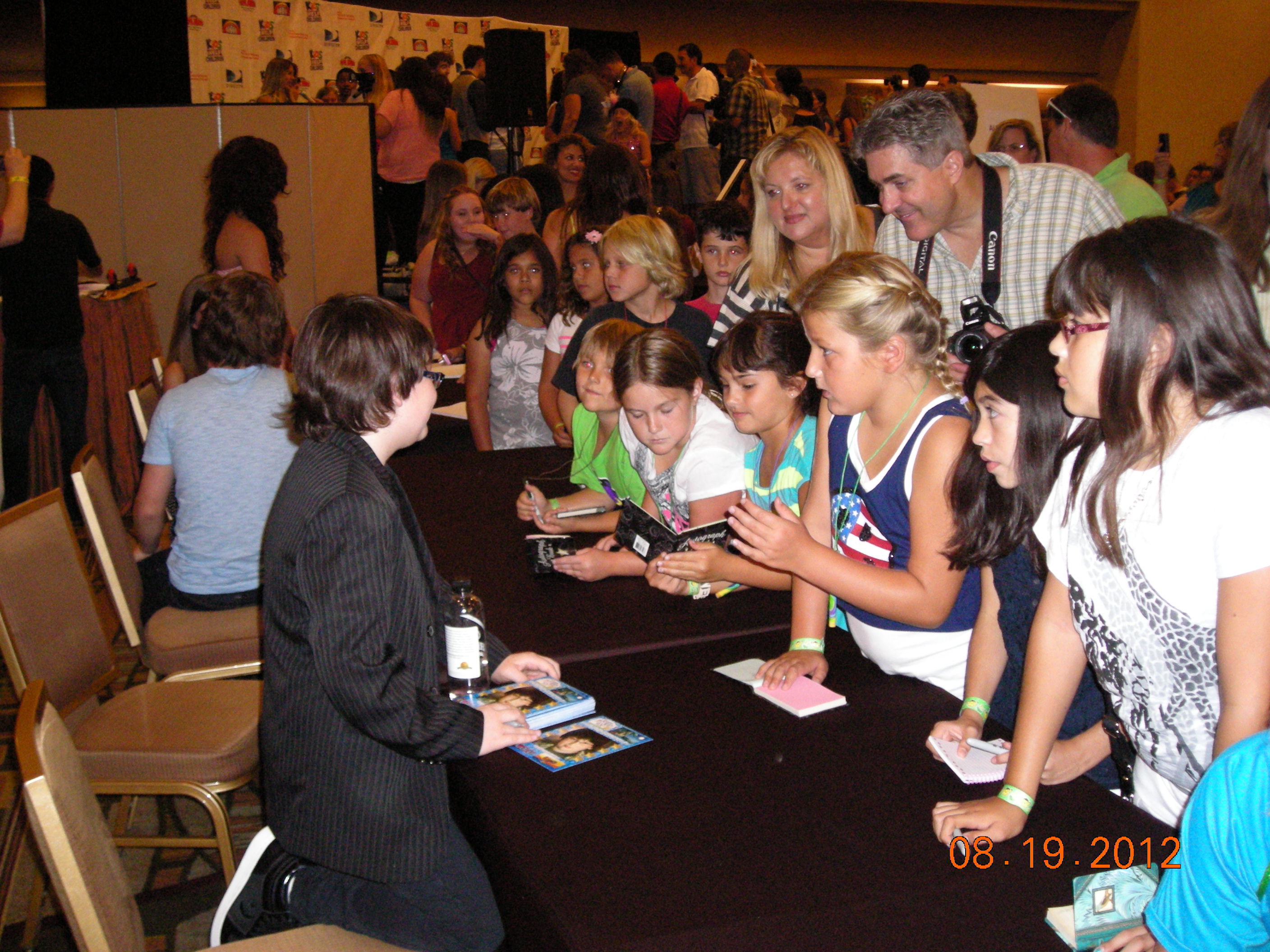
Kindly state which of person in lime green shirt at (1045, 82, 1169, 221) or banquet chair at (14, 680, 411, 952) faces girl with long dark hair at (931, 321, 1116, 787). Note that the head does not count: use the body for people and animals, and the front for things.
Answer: the banquet chair

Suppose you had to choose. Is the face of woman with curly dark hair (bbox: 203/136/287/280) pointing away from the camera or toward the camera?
away from the camera

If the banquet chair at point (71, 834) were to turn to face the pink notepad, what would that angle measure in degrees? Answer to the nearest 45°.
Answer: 0° — it already faces it

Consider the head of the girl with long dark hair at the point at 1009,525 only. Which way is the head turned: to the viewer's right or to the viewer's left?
to the viewer's left

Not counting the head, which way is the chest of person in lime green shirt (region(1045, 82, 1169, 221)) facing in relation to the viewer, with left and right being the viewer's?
facing away from the viewer and to the left of the viewer

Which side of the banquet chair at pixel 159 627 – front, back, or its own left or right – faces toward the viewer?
right

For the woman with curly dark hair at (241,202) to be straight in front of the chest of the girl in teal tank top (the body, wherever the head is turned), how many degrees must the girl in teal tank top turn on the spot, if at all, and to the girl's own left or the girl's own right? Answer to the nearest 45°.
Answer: approximately 90° to the girl's own right

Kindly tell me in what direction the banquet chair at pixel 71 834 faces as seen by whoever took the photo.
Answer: facing to the right of the viewer

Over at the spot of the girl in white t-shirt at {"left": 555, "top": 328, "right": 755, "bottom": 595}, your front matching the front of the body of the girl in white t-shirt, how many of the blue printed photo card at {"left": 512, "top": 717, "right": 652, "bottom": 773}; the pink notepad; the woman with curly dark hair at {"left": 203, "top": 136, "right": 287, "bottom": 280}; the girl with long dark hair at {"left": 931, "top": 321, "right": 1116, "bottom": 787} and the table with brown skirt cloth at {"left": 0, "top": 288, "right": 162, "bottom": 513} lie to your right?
2

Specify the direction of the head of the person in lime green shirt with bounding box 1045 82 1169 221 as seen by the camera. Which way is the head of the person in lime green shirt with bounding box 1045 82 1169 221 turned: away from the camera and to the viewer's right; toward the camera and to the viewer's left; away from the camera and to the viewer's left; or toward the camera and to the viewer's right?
away from the camera and to the viewer's left
